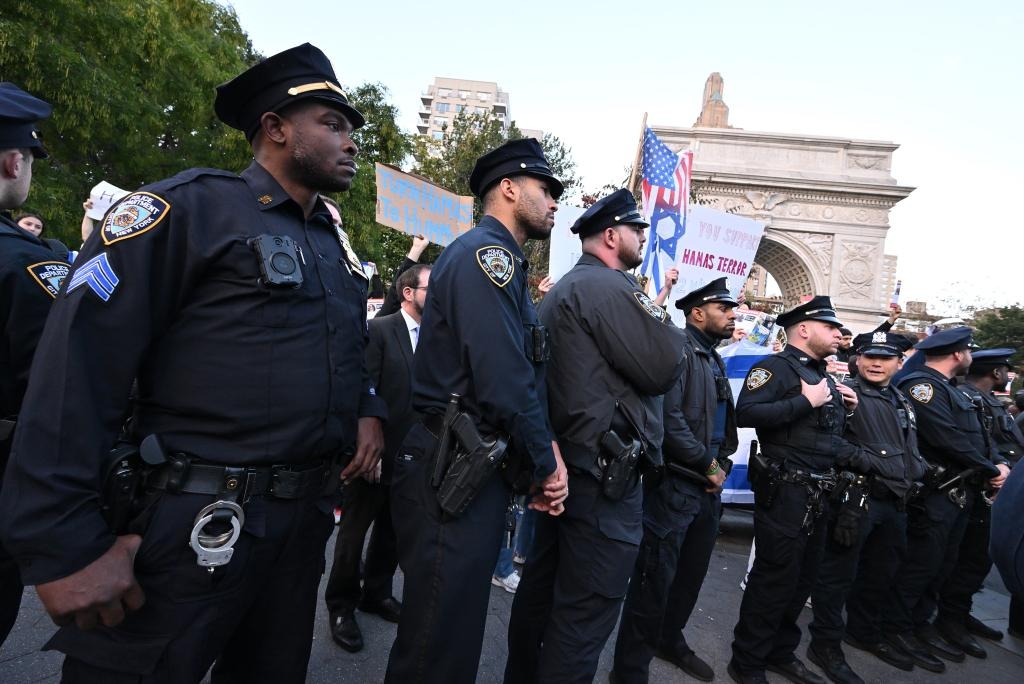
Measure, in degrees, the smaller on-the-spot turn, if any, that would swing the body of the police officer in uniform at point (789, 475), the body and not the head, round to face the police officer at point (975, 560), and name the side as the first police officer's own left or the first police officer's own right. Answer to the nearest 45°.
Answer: approximately 90° to the first police officer's own left

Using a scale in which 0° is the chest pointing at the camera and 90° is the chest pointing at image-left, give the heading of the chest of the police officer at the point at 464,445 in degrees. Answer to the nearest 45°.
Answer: approximately 270°

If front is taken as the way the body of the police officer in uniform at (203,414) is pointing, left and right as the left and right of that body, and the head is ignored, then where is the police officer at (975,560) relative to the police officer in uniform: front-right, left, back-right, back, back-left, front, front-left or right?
front-left

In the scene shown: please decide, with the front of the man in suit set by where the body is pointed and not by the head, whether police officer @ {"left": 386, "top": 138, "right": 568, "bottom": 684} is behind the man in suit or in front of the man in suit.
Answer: in front

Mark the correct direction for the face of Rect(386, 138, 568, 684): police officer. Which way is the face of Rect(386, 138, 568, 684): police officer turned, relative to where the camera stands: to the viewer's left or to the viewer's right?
to the viewer's right

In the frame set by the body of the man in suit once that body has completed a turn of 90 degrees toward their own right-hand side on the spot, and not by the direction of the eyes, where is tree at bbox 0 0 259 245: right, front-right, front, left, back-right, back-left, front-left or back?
right

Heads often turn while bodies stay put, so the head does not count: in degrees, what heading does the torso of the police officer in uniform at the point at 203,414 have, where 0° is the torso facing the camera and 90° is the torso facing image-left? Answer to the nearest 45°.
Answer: approximately 315°

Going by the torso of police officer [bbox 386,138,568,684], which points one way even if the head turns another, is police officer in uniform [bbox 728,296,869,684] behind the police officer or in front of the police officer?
in front

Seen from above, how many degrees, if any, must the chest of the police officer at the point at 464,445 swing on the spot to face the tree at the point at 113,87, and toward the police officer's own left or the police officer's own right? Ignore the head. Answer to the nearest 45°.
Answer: approximately 135° to the police officer's own left

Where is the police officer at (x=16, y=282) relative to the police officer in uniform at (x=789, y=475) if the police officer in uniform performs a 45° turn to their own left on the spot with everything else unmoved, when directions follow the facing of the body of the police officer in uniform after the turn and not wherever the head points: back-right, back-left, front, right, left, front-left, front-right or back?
back-right

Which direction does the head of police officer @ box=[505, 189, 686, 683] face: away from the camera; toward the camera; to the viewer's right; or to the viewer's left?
to the viewer's right
